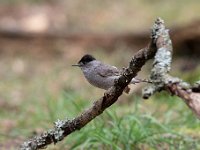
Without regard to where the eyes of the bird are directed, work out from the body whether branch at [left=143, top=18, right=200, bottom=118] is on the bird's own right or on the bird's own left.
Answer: on the bird's own left

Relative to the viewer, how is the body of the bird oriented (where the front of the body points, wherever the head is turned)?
to the viewer's left
